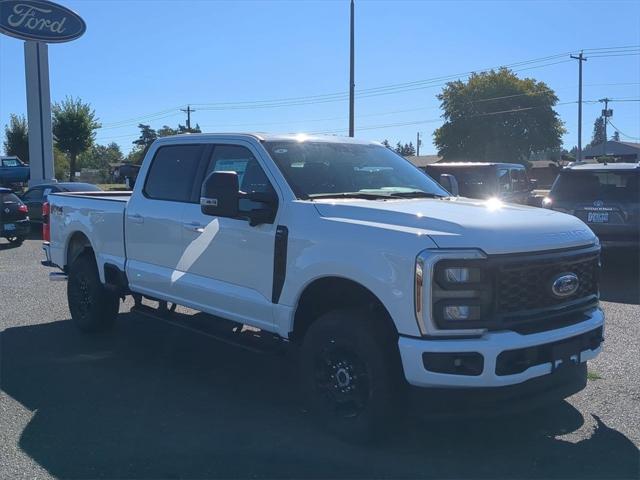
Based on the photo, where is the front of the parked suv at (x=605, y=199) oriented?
away from the camera

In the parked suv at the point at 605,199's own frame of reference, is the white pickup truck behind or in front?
behind

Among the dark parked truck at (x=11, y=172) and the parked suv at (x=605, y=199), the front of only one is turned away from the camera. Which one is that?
the parked suv

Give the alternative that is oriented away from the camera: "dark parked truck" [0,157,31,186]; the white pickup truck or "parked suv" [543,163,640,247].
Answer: the parked suv

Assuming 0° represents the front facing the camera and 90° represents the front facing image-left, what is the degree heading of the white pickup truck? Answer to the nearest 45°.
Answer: approximately 315°

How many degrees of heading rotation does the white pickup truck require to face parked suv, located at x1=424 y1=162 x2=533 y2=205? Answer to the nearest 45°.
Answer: approximately 135° to its left

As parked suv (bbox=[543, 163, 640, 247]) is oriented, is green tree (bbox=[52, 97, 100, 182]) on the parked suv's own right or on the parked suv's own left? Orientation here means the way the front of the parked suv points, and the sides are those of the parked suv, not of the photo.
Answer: on the parked suv's own left

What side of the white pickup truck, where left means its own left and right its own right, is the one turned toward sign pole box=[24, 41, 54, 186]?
back
